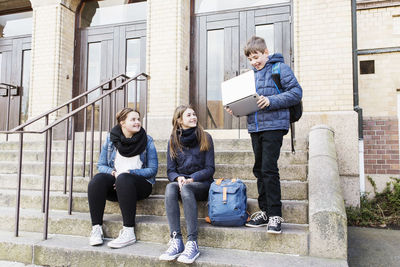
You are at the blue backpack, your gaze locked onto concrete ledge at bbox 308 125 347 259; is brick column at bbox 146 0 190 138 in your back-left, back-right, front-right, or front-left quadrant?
back-left

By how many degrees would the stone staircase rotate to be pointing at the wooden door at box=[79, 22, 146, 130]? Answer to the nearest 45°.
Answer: approximately 180°

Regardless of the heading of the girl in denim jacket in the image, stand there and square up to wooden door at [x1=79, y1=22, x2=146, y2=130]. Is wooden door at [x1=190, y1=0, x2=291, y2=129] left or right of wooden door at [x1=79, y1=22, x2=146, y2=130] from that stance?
right

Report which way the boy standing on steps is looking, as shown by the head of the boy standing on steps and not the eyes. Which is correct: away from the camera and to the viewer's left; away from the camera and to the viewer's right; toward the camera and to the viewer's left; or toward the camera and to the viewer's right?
toward the camera and to the viewer's left

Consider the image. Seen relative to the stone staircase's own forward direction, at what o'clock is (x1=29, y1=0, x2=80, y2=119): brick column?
The brick column is roughly at 5 o'clock from the stone staircase.

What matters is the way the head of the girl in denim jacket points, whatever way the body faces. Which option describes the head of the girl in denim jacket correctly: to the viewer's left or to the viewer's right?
to the viewer's right

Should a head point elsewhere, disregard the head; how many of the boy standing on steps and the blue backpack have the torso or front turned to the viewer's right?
0

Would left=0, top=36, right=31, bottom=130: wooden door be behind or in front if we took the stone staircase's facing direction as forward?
behind

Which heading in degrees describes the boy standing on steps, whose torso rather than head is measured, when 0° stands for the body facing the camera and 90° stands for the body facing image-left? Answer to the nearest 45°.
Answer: approximately 45°

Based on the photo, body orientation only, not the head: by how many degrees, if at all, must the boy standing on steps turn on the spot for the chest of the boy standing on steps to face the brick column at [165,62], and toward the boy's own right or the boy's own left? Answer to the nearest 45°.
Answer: approximately 90° to the boy's own right

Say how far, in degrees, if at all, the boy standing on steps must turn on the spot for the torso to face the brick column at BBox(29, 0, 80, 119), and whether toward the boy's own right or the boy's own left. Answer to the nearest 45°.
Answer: approximately 90° to the boy's own right

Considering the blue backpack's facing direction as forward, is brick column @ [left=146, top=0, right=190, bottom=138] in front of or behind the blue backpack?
behind

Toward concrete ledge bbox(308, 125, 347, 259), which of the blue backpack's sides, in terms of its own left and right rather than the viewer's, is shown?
left

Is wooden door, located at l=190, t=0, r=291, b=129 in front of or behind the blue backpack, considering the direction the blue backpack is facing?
behind
